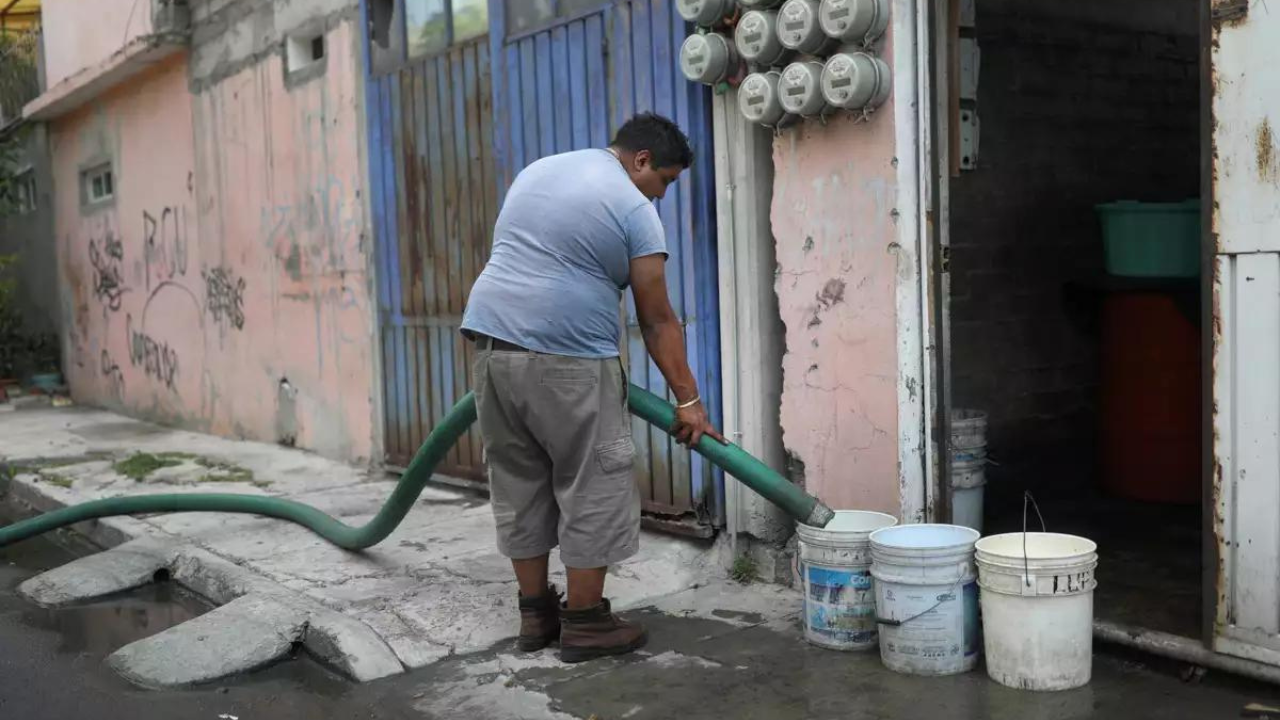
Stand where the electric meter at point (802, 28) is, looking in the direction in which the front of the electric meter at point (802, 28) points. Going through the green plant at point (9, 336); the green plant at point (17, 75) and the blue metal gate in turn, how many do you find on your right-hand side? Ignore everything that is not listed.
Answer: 3

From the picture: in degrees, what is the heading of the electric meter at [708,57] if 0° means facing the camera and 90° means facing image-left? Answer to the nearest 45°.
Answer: approximately 45°

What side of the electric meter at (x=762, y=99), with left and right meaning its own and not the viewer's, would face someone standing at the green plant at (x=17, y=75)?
right

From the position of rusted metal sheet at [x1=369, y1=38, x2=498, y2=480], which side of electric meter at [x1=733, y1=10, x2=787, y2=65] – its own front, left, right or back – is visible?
right

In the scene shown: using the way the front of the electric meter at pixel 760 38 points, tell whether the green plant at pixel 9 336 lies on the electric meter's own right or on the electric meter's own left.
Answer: on the electric meter's own right
